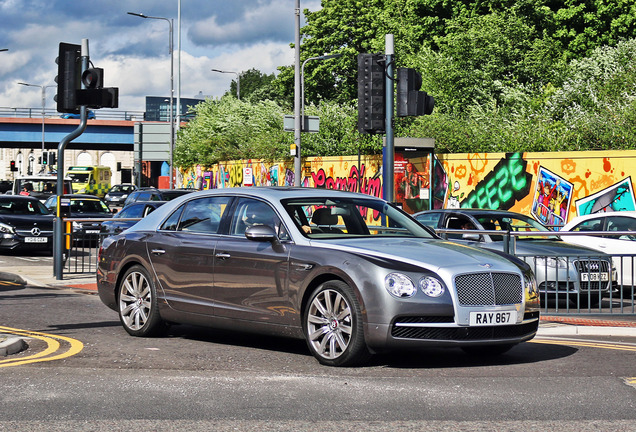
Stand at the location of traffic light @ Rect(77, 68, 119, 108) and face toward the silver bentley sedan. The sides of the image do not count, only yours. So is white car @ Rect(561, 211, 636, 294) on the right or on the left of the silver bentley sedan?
left

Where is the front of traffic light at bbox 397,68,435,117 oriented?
to the viewer's right

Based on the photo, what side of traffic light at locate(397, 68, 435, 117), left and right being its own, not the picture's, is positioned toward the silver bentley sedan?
right

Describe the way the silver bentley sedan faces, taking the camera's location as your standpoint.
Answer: facing the viewer and to the right of the viewer

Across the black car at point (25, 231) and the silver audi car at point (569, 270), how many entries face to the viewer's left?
0

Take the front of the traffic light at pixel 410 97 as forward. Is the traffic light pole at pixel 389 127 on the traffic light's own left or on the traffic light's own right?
on the traffic light's own left

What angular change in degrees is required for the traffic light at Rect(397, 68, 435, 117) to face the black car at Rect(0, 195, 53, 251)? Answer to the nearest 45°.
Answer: approximately 135° to its left

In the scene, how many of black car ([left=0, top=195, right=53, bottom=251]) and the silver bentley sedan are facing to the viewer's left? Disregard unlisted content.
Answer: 0

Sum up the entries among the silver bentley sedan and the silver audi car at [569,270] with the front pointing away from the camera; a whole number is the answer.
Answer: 0
